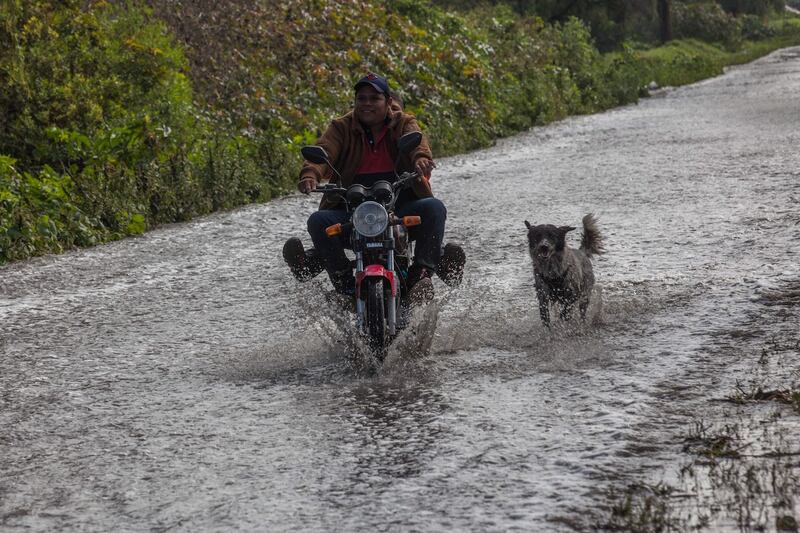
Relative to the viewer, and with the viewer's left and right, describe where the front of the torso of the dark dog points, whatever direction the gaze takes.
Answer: facing the viewer and to the left of the viewer

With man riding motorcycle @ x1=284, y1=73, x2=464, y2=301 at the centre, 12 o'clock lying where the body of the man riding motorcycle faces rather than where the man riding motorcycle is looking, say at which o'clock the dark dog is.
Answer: The dark dog is roughly at 9 o'clock from the man riding motorcycle.

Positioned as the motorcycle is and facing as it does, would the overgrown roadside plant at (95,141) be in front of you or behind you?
behind

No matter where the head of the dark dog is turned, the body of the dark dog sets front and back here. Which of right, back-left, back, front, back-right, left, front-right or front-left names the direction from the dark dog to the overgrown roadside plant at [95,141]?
right

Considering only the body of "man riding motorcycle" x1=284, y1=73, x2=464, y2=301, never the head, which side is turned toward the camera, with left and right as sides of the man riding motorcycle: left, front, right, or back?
front

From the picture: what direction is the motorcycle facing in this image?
toward the camera
